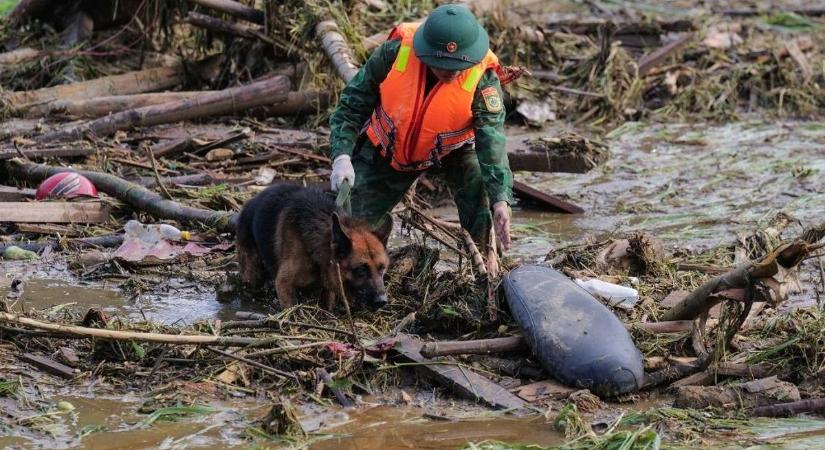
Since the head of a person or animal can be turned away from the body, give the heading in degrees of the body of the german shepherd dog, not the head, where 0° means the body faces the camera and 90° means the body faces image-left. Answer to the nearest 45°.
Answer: approximately 315°

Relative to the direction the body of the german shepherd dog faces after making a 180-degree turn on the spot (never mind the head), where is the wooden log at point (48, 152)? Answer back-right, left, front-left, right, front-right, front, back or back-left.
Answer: front

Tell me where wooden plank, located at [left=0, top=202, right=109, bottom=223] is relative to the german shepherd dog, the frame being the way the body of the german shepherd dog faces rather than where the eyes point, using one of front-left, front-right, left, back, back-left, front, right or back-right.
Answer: back

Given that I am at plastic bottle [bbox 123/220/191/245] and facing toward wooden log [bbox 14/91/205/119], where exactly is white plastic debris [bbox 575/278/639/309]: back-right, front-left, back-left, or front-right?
back-right

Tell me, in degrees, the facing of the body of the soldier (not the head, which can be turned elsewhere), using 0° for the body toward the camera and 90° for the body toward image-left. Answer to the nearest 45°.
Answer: approximately 0°

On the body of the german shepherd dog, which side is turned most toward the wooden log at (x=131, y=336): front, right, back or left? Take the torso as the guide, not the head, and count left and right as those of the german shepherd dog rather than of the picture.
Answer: right

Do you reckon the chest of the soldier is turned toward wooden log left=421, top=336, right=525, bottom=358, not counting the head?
yes
